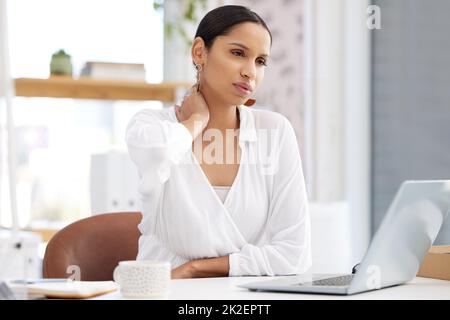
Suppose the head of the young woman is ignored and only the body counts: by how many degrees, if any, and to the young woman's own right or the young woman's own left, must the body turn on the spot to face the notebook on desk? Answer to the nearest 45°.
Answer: approximately 90° to the young woman's own right

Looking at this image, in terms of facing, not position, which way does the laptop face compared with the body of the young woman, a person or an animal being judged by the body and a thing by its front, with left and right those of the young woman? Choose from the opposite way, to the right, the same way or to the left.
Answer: the opposite way

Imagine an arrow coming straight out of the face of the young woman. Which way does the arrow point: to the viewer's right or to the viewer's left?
to the viewer's right

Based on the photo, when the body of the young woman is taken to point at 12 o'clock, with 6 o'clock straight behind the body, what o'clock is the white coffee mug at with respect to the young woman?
The white coffee mug is roughly at 2 o'clock from the young woman.

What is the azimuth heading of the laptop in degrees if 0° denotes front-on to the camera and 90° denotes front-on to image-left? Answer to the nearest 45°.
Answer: approximately 135°

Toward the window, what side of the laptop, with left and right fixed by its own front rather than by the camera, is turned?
front
